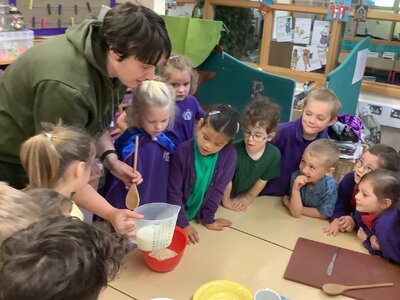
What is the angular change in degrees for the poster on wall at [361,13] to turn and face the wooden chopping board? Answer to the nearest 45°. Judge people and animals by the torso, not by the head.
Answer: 0° — it already faces it

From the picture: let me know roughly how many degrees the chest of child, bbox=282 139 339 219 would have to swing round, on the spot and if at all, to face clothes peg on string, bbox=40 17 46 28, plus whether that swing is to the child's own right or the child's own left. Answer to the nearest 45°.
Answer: approximately 90° to the child's own right

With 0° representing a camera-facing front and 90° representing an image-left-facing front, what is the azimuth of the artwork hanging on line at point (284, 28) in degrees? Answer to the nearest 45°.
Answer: approximately 0°

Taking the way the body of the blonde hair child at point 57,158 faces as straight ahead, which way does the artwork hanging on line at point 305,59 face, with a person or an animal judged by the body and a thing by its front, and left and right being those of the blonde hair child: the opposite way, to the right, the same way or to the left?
the opposite way

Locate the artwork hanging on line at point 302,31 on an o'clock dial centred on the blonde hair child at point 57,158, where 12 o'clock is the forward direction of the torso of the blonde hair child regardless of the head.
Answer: The artwork hanging on line is roughly at 12 o'clock from the blonde hair child.

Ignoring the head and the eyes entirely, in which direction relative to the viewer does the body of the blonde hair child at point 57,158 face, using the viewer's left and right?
facing away from the viewer and to the right of the viewer

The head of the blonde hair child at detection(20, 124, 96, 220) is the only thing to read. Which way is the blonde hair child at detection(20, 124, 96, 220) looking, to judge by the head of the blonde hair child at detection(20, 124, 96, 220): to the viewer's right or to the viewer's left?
to the viewer's right
